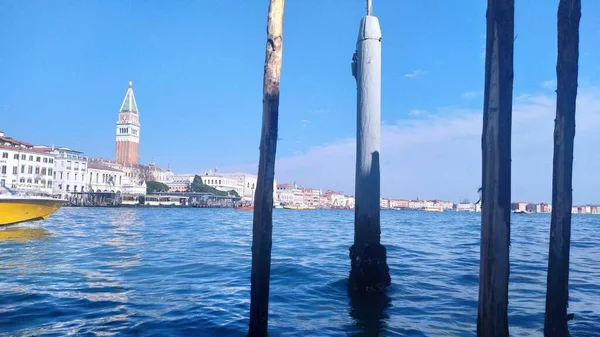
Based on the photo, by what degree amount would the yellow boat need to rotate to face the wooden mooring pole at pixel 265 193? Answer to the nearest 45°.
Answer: approximately 90° to its right

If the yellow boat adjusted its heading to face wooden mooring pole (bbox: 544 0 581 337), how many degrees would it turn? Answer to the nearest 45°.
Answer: approximately 90° to its right

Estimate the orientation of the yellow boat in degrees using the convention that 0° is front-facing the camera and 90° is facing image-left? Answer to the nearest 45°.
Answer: approximately 270°

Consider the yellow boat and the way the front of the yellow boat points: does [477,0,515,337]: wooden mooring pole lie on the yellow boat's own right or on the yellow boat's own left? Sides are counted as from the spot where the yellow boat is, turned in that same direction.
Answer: on the yellow boat's own right
